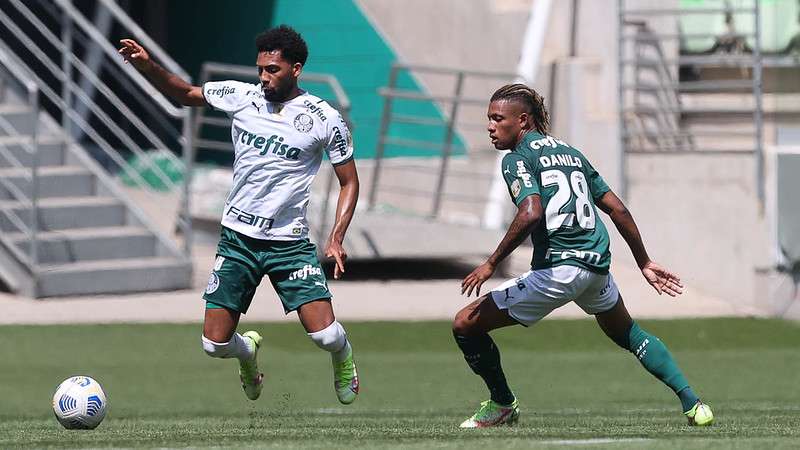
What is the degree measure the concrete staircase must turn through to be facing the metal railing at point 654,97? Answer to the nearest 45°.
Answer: approximately 90° to its left

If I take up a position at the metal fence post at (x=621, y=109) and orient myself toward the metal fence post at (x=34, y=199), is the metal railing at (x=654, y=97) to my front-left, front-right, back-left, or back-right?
back-right

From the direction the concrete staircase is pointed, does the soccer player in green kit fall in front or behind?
in front

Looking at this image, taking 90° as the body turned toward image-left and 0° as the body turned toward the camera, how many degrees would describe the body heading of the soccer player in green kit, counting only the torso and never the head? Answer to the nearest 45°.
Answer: approximately 135°

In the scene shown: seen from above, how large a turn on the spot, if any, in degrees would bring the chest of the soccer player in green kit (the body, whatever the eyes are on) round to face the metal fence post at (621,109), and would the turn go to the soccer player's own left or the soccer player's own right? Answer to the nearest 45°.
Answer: approximately 45° to the soccer player's own right

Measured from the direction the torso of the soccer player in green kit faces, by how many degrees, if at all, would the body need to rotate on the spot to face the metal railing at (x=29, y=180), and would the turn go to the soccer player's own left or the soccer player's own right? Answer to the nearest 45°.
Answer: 0° — they already face it

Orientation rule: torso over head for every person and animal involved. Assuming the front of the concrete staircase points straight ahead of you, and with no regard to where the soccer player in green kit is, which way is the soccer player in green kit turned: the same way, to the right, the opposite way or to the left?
the opposite way

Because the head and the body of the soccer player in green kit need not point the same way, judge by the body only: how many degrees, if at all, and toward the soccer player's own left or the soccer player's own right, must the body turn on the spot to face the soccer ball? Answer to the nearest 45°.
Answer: approximately 45° to the soccer player's own left

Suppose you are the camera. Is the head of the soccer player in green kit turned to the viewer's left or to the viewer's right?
to the viewer's left

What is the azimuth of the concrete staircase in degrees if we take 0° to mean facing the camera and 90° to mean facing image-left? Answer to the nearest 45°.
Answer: approximately 315°
